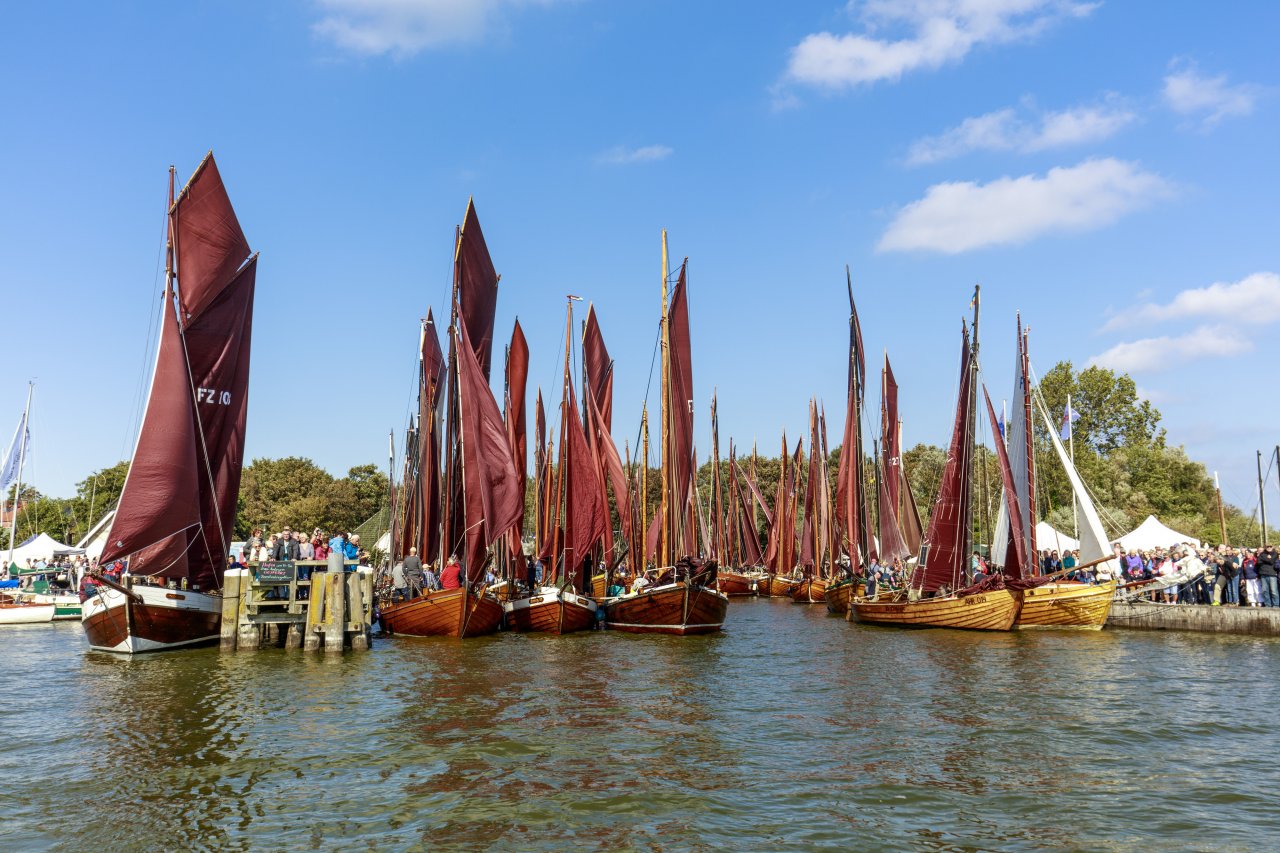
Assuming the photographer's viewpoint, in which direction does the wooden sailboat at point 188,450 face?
facing the viewer and to the left of the viewer

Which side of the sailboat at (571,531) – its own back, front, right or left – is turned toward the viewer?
front

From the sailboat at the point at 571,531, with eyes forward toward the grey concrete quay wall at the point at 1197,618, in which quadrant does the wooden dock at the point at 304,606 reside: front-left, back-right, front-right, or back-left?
back-right

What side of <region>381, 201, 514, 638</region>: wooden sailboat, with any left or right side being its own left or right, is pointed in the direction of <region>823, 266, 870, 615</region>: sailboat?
left

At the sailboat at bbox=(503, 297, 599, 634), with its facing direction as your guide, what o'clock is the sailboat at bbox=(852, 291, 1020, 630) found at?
the sailboat at bbox=(852, 291, 1020, 630) is roughly at 9 o'clock from the sailboat at bbox=(503, 297, 599, 634).

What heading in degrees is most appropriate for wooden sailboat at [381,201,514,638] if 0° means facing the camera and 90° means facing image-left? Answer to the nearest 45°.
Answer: approximately 315°

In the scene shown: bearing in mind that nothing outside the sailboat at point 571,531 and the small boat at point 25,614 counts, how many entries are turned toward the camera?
1

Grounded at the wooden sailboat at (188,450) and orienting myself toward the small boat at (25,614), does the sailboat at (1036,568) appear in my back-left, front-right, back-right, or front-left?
back-right

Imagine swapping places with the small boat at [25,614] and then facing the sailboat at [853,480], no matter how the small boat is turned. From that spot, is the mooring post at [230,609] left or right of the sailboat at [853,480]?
right

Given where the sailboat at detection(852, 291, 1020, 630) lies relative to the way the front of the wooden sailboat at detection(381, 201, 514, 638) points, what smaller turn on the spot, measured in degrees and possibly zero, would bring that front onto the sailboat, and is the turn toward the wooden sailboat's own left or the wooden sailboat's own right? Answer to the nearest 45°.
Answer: approximately 45° to the wooden sailboat's own left

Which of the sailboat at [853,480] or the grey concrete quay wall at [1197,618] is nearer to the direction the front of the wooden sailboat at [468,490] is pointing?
the grey concrete quay wall
